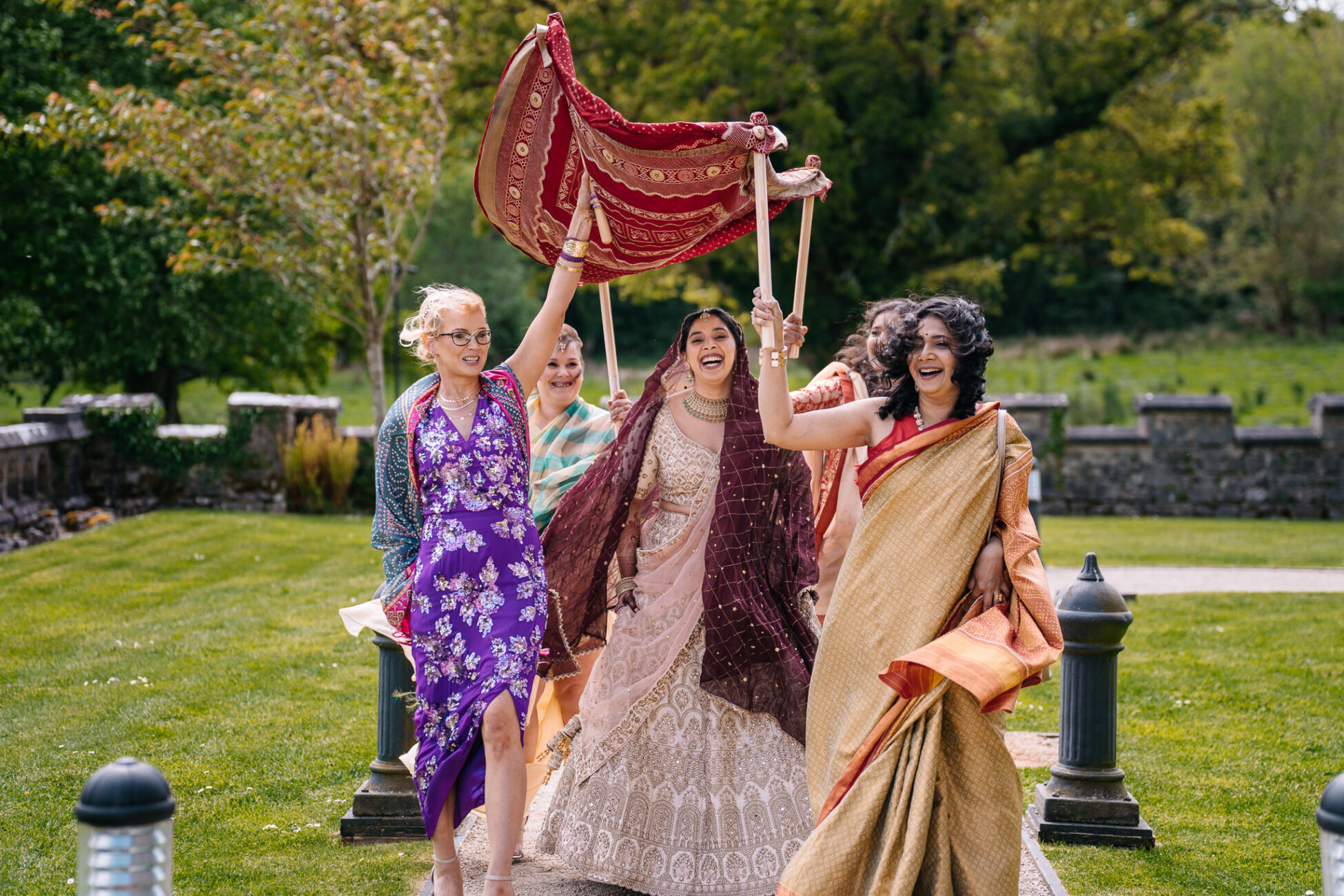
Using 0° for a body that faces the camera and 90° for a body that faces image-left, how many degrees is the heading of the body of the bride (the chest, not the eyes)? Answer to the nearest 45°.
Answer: approximately 0°

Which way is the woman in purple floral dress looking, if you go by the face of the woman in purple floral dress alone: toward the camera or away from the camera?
toward the camera

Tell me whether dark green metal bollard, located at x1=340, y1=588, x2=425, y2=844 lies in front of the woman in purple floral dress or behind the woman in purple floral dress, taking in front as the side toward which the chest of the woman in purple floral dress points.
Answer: behind

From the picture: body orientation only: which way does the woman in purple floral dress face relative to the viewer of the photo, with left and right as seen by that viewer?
facing the viewer

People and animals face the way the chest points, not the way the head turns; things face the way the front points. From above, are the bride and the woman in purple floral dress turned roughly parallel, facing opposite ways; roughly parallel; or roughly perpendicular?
roughly parallel

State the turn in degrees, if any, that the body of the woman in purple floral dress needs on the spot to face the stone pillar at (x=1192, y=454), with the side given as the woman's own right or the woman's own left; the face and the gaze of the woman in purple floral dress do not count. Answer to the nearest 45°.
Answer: approximately 135° to the woman's own left

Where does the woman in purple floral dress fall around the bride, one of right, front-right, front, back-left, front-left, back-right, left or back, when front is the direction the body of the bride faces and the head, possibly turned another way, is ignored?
front-right

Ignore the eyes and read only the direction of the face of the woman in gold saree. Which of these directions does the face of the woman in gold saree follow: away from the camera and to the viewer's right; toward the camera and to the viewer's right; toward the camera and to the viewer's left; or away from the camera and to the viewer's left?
toward the camera and to the viewer's left

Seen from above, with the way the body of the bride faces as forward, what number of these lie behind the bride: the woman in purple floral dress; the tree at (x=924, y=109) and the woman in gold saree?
1

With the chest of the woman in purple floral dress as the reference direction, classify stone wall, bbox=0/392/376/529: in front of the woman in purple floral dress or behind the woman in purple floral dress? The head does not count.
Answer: behind

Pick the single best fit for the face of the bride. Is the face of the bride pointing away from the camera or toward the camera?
toward the camera

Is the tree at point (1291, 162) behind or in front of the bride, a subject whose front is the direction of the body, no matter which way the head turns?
behind

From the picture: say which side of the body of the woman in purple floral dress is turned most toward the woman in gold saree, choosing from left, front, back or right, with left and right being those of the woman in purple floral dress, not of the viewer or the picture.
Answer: left

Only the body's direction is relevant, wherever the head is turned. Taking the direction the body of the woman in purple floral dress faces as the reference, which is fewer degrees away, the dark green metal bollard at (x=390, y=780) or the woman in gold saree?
the woman in gold saree

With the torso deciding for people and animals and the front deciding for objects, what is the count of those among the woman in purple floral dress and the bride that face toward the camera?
2
